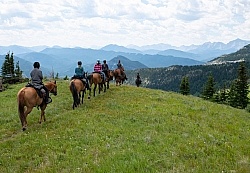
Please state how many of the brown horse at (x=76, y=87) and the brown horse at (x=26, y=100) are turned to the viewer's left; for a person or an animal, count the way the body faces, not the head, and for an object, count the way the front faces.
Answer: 0

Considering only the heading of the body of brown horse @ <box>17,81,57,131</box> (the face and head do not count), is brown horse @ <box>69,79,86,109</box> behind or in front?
in front

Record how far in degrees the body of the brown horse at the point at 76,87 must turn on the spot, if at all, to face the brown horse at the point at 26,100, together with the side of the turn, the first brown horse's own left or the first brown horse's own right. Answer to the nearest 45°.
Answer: approximately 180°

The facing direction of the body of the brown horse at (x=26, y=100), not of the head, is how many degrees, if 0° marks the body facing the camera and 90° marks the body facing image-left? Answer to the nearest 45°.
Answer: approximately 225°

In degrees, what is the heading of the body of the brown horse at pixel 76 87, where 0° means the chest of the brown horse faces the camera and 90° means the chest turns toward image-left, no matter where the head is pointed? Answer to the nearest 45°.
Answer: approximately 225°
